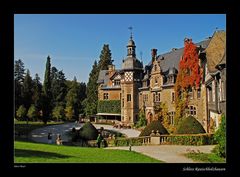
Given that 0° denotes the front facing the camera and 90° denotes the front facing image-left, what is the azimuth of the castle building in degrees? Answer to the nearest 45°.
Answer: approximately 45°

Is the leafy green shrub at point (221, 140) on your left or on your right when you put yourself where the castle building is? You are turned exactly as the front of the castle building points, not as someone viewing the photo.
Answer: on your left

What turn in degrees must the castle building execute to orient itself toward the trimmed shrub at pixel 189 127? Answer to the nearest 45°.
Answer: approximately 90° to its left
